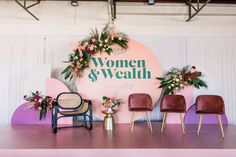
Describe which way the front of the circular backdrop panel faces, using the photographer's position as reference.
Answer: facing the viewer

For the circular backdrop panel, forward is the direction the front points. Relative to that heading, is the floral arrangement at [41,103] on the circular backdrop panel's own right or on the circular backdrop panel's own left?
on the circular backdrop panel's own right

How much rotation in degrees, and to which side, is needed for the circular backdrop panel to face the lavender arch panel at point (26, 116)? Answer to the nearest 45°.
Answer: approximately 90° to its right

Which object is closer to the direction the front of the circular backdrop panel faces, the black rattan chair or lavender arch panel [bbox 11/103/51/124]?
the black rattan chair

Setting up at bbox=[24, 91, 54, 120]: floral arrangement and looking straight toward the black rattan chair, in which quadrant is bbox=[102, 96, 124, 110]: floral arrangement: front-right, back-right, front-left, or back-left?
front-left

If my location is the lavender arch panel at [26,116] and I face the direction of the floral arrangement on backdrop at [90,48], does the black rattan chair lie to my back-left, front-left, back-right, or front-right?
front-right

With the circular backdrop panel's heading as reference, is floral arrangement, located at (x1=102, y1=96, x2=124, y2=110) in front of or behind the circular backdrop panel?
in front
